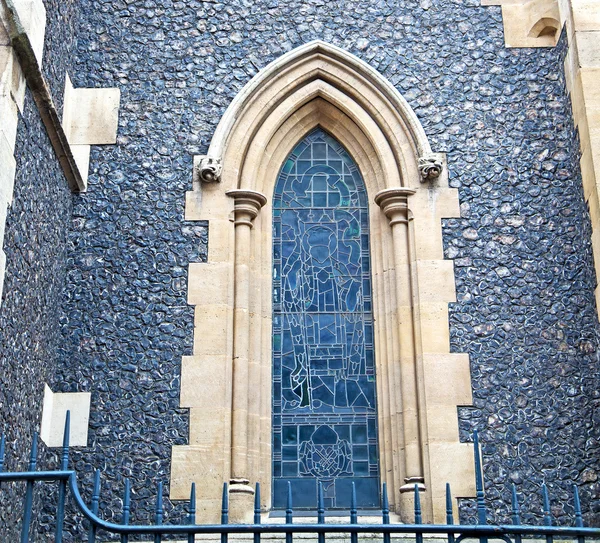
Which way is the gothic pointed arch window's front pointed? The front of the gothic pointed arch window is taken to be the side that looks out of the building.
toward the camera
